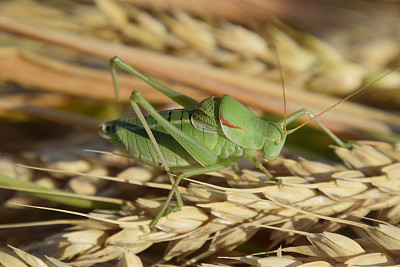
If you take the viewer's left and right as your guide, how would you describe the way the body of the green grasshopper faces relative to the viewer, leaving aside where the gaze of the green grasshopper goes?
facing to the right of the viewer
